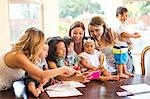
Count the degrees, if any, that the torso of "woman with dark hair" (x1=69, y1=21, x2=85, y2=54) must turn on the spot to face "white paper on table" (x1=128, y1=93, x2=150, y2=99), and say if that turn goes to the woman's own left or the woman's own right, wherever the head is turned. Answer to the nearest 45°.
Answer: approximately 45° to the woman's own left

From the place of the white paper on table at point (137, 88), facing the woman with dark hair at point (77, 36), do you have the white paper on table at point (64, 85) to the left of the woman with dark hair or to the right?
left

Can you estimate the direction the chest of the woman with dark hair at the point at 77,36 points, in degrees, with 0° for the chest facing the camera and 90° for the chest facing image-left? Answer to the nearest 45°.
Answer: approximately 0°

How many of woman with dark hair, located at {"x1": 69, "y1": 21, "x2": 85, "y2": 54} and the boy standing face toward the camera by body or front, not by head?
1

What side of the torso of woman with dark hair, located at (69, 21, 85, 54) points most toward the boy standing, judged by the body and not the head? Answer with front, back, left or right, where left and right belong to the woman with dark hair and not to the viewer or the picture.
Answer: left
